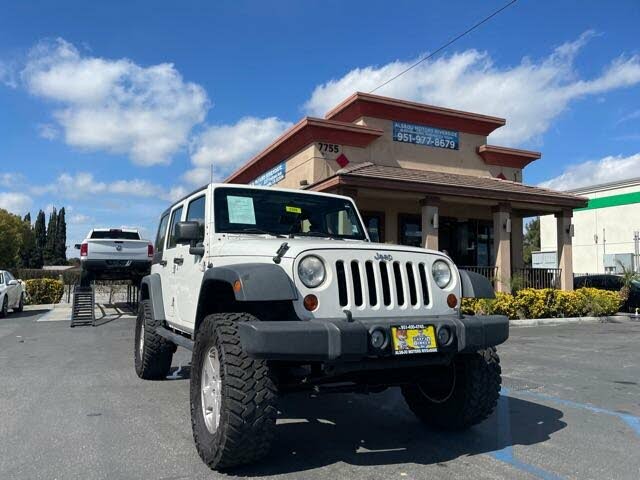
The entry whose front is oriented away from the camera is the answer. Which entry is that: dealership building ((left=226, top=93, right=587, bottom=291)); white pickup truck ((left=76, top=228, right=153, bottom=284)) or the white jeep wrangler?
the white pickup truck

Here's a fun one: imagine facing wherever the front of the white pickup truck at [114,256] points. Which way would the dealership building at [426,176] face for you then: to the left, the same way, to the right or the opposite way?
the opposite way

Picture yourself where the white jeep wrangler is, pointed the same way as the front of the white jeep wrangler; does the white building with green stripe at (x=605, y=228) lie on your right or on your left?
on your left

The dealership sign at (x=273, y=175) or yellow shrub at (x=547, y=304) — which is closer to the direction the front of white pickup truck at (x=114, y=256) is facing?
the dealership sign

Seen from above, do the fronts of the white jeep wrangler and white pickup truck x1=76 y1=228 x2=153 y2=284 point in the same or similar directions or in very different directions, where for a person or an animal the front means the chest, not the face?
very different directions

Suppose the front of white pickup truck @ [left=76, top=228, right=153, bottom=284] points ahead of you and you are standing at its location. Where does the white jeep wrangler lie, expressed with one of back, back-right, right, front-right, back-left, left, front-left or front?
back

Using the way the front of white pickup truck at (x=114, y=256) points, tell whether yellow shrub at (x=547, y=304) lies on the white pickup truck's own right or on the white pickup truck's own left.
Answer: on the white pickup truck's own right

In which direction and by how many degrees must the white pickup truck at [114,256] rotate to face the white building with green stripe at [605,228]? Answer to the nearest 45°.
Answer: approximately 45° to its right

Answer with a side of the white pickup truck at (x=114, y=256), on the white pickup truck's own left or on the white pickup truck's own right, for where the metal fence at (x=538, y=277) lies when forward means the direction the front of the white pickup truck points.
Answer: on the white pickup truck's own right

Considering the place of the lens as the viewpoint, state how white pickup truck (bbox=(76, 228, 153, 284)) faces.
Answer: facing away from the viewer

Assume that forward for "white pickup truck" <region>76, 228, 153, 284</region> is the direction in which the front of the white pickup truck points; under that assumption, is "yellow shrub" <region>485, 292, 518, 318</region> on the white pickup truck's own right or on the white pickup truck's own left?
on the white pickup truck's own right
